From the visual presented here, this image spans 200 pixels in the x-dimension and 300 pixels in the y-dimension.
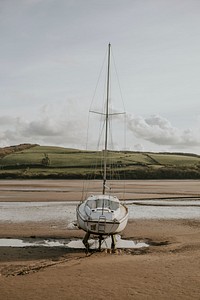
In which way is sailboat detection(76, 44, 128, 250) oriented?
away from the camera
